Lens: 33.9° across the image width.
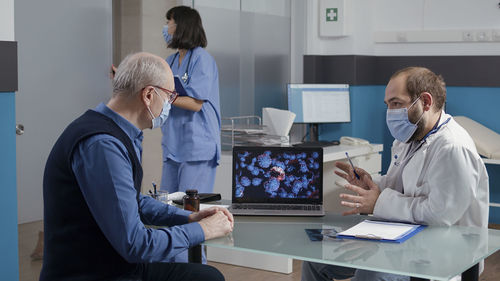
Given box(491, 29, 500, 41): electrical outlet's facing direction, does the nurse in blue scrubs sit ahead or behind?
ahead

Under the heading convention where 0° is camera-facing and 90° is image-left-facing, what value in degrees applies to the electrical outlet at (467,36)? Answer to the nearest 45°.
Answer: approximately 0°

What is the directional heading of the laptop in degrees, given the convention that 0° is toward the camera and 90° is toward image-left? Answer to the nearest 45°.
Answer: approximately 0°

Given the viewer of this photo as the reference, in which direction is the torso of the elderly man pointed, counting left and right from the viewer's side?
facing to the right of the viewer

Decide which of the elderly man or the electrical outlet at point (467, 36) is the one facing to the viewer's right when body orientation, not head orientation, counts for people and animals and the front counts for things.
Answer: the elderly man

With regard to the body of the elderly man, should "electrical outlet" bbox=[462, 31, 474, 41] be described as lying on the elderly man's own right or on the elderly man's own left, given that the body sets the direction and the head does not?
on the elderly man's own left

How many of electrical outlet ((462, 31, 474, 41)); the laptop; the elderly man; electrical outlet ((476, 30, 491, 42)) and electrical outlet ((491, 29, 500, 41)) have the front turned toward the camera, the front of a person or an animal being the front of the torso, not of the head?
4

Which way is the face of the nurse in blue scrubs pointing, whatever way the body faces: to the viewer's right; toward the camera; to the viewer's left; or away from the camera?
to the viewer's left
